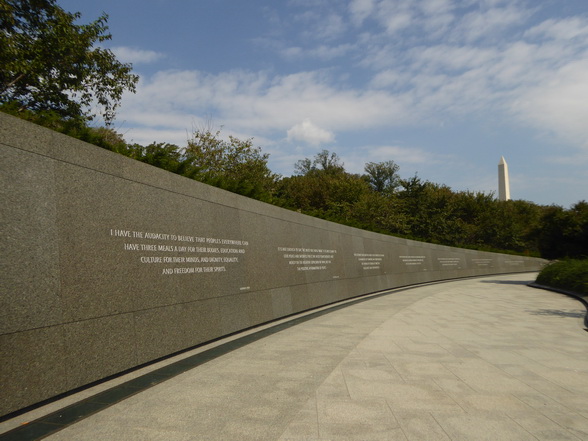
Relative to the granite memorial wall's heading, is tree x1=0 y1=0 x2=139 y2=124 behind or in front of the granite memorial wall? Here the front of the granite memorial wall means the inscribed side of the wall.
behind

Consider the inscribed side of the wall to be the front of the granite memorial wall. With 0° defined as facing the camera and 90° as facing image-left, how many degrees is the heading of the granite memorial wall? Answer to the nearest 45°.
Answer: approximately 315°
